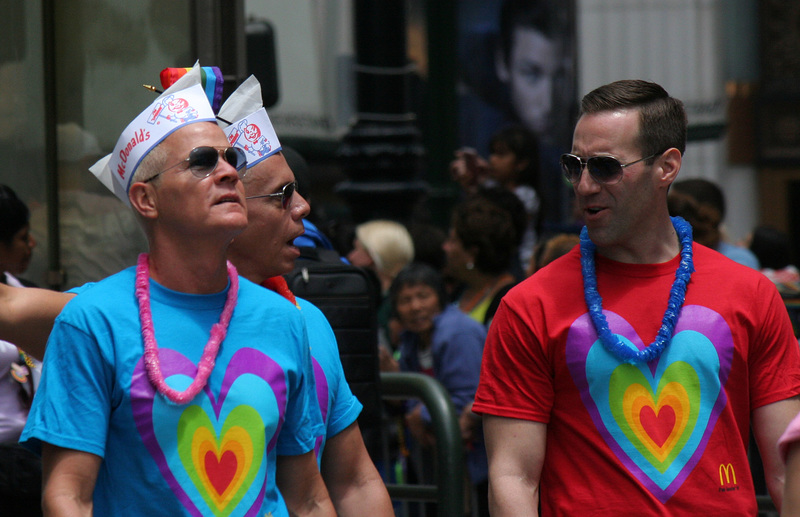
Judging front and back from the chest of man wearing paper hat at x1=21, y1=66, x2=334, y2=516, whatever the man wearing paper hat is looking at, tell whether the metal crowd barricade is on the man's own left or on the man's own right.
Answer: on the man's own left

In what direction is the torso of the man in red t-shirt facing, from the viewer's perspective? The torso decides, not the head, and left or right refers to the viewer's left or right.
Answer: facing the viewer

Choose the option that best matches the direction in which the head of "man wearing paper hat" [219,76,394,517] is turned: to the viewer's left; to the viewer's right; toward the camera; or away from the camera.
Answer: to the viewer's right

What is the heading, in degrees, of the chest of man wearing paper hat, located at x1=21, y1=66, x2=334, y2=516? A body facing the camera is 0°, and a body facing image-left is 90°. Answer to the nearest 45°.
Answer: approximately 315°

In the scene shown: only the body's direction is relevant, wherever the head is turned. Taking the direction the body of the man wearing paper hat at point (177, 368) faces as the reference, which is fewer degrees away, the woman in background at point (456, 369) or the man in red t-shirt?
the man in red t-shirt

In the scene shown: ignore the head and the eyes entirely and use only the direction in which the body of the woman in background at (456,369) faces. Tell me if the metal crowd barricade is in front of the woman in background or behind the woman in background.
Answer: in front

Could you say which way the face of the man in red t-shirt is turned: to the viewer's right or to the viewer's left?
to the viewer's left

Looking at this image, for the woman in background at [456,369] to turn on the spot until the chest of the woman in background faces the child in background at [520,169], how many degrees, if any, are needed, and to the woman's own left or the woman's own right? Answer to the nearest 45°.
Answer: approximately 135° to the woman's own right

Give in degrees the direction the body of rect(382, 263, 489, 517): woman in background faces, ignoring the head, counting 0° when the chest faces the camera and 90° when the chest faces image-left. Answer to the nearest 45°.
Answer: approximately 45°
